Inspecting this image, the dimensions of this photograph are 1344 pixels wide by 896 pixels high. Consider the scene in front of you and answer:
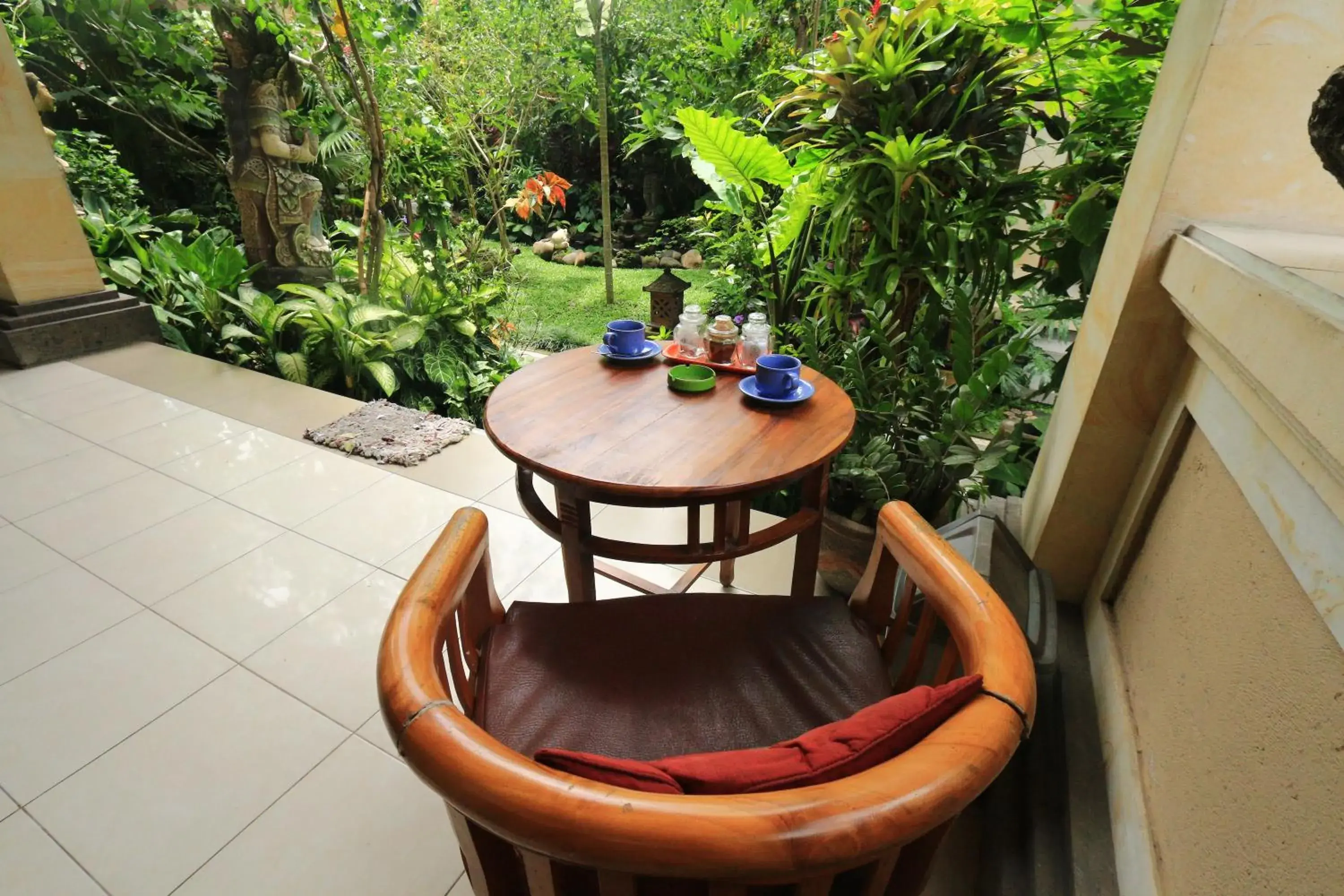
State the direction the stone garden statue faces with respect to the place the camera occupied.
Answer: facing to the right of the viewer

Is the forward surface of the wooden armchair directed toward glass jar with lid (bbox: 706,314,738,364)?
yes

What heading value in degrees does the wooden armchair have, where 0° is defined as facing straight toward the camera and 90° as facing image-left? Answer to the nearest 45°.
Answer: approximately 180°

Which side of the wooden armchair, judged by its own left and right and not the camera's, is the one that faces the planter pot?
front

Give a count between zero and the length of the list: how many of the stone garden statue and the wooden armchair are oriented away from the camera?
1

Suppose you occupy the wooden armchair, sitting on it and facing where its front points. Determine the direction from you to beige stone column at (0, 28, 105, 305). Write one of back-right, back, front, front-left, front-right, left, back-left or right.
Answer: front-left

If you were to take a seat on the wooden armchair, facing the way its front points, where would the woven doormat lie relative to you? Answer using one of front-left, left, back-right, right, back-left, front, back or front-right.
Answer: front-left

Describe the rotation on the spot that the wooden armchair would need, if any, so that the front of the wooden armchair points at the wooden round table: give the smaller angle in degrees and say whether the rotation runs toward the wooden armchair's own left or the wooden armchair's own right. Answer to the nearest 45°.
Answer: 0° — it already faces it

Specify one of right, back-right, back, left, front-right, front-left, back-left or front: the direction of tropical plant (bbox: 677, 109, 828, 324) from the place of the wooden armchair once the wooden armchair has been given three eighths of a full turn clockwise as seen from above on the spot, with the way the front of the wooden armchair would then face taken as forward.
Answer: back-left

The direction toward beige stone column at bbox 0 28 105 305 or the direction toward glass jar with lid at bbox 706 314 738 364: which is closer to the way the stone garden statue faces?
the glass jar with lid

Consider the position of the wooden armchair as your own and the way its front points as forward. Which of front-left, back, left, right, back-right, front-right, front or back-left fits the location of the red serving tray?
front

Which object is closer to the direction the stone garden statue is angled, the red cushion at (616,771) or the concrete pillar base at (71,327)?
the red cushion

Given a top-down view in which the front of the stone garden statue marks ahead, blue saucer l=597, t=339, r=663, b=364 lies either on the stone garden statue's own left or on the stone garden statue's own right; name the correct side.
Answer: on the stone garden statue's own right

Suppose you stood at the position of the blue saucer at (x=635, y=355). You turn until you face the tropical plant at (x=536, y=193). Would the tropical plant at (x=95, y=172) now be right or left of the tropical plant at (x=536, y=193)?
left
